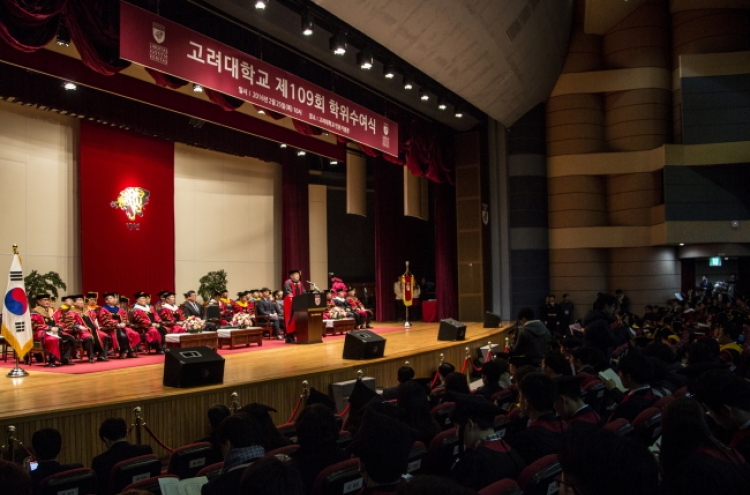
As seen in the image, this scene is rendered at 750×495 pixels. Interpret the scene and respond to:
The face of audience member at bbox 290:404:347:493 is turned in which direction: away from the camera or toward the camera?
away from the camera

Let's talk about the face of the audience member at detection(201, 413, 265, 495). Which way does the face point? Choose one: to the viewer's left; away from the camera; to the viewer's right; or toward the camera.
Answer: away from the camera

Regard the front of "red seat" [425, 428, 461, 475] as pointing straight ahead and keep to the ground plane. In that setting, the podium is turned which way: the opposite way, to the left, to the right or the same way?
the opposite way

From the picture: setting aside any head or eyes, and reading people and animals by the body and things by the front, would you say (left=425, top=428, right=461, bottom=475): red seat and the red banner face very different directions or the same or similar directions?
very different directions

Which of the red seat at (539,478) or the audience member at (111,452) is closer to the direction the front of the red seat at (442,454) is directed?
the audience member

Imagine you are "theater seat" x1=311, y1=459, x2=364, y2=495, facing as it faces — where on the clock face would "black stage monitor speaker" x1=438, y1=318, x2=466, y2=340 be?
The black stage monitor speaker is roughly at 2 o'clock from the theater seat.

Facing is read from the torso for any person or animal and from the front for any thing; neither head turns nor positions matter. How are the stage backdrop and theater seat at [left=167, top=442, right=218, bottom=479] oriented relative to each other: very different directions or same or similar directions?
very different directions

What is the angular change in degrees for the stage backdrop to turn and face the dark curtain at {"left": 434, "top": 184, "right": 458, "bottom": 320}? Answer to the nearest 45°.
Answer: approximately 45° to its left

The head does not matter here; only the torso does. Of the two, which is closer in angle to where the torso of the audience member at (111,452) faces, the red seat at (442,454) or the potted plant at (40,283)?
the potted plant

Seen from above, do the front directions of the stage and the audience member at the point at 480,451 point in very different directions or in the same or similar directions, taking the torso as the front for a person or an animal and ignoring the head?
very different directions

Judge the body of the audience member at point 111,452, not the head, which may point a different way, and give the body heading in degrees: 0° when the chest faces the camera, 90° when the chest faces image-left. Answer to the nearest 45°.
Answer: approximately 135°
